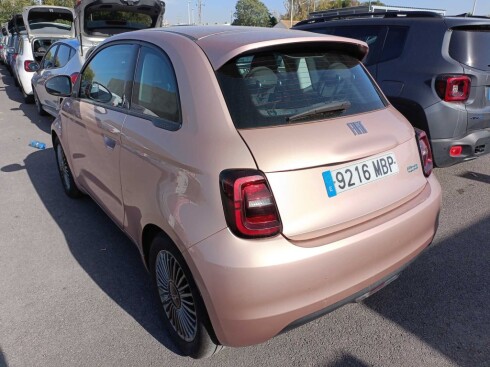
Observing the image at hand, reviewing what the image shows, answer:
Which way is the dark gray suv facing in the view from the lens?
facing away from the viewer and to the left of the viewer

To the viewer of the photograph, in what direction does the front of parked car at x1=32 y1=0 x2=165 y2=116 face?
facing away from the viewer and to the left of the viewer

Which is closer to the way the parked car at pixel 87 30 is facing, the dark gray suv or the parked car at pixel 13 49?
the parked car

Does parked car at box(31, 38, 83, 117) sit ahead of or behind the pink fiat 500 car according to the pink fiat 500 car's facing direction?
ahead

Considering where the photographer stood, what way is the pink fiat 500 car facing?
facing away from the viewer and to the left of the viewer

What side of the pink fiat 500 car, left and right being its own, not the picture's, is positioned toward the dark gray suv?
right

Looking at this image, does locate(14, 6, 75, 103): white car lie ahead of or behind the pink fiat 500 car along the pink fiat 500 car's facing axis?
ahead

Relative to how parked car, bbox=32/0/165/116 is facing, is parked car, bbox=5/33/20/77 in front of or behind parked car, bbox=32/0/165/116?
in front

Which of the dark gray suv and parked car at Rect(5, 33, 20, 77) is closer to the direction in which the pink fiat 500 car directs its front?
the parked car
